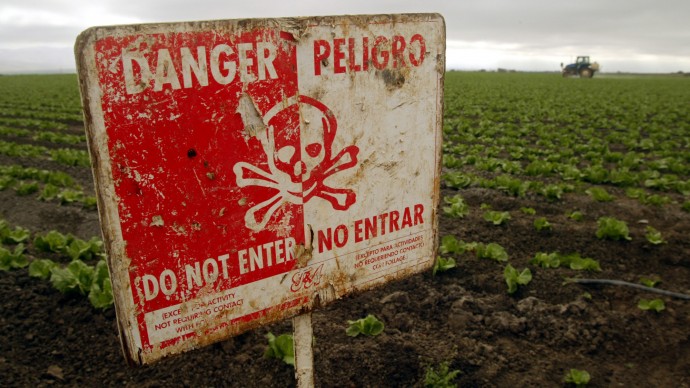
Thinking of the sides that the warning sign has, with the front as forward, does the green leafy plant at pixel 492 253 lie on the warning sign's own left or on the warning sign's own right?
on the warning sign's own left

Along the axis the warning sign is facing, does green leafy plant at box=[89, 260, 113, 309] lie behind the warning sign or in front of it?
behind

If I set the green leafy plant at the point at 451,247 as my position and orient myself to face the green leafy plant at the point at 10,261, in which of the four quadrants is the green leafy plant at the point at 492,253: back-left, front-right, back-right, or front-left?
back-left

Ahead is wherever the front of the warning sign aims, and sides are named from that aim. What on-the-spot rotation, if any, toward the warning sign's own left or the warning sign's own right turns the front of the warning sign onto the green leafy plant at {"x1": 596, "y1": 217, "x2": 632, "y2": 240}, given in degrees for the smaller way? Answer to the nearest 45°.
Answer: approximately 90° to the warning sign's own left

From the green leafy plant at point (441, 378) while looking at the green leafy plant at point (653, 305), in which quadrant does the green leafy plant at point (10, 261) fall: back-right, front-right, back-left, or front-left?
back-left

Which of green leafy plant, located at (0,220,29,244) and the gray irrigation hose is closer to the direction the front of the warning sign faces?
the gray irrigation hose

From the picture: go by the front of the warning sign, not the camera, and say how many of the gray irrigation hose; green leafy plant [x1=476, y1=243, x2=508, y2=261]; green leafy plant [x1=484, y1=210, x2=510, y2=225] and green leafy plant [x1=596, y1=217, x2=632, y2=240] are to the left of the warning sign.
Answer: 4

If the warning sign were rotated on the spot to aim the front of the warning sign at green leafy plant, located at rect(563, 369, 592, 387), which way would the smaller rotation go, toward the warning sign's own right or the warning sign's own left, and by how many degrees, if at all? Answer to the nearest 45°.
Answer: approximately 90° to the warning sign's own left

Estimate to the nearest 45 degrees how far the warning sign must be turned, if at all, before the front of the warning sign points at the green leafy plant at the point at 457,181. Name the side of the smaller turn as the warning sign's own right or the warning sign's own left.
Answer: approximately 90° to the warning sign's own left

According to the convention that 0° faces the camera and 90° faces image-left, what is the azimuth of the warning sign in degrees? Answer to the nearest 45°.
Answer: approximately 315°
